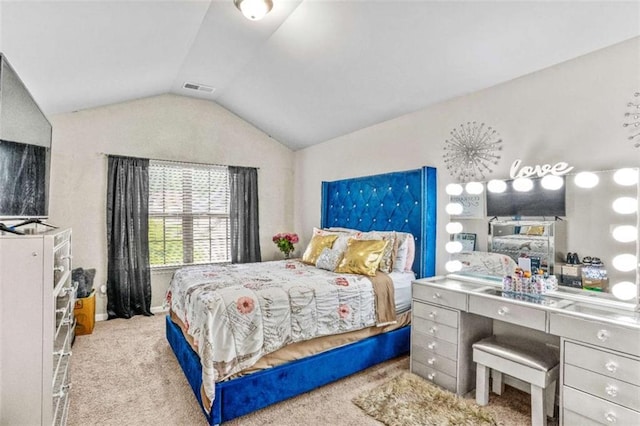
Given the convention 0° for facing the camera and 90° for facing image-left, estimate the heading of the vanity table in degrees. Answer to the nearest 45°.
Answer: approximately 45°

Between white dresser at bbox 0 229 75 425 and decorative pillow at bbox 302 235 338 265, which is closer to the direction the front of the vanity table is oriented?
the white dresser

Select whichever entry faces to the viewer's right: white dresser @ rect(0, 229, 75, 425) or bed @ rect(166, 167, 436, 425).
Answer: the white dresser

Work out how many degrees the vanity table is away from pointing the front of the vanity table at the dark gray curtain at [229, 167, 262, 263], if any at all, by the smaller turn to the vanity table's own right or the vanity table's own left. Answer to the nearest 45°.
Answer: approximately 45° to the vanity table's own right

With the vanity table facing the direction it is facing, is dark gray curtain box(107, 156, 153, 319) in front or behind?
in front

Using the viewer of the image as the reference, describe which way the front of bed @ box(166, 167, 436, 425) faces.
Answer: facing the viewer and to the left of the viewer

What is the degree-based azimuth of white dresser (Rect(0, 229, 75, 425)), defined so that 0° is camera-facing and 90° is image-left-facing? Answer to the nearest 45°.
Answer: approximately 270°

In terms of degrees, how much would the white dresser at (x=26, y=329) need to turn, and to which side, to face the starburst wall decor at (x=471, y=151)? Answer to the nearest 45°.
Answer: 0° — it already faces it

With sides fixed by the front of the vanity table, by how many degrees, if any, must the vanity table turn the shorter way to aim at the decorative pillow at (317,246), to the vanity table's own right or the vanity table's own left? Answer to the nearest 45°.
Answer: approximately 45° to the vanity table's own right

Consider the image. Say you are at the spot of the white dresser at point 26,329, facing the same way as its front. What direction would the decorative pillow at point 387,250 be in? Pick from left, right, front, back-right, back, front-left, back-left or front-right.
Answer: front

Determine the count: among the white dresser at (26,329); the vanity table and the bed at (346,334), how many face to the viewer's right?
1

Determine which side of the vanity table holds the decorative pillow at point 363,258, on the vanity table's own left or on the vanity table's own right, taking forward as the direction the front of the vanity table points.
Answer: on the vanity table's own right
